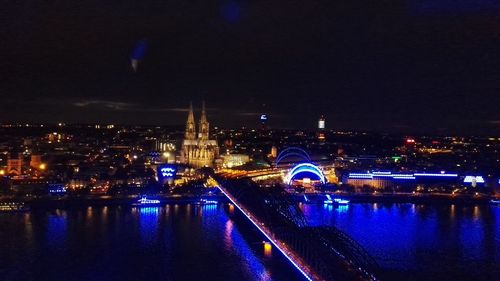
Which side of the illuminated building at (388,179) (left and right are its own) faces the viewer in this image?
front

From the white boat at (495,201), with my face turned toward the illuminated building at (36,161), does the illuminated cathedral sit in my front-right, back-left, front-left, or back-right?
front-right

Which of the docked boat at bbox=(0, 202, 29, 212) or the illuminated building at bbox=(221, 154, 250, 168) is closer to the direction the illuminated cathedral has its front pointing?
the illuminated building

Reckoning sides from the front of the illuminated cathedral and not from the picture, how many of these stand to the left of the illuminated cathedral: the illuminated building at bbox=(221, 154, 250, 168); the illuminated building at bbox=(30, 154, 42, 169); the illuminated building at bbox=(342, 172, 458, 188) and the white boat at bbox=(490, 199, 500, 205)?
1

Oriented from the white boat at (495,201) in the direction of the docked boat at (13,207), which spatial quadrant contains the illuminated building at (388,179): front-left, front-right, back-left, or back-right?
front-right

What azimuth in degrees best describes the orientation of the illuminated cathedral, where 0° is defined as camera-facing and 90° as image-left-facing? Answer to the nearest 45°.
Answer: approximately 180°

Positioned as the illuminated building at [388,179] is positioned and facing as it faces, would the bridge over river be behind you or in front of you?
in front

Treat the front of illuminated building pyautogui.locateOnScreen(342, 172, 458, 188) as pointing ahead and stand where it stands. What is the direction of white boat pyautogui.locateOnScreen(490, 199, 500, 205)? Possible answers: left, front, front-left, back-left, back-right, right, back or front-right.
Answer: front-left

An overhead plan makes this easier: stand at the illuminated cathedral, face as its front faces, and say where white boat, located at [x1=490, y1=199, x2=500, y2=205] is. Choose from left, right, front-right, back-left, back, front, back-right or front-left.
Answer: back-right

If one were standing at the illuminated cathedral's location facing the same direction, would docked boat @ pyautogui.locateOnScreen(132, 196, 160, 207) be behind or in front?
behind

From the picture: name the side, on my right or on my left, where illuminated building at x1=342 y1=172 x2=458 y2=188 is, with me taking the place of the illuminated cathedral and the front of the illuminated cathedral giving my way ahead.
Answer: on my right

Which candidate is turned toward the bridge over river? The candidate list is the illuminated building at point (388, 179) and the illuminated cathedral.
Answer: the illuminated building
